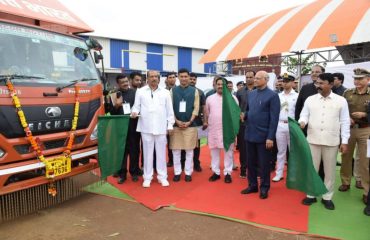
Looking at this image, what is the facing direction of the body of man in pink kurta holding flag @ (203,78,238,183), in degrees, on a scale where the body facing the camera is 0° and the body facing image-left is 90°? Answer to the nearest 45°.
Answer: approximately 0°

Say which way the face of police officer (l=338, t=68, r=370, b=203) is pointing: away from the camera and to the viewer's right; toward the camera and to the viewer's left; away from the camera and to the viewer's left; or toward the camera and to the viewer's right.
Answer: toward the camera and to the viewer's left

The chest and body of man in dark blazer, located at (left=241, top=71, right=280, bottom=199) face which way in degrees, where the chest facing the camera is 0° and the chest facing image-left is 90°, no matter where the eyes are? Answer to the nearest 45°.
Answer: approximately 45°

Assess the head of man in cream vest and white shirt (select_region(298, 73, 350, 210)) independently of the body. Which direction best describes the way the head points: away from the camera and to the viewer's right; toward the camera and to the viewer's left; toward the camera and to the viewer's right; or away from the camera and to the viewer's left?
toward the camera and to the viewer's left

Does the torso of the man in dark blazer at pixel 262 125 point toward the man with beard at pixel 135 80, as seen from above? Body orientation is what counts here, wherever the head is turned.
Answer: no

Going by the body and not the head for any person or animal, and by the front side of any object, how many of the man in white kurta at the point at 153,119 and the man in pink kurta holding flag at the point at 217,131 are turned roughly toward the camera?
2

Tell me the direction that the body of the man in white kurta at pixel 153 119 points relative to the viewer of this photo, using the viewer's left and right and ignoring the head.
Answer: facing the viewer

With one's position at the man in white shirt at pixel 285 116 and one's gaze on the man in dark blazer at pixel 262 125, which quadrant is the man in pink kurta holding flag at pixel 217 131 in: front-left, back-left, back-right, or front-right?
front-right

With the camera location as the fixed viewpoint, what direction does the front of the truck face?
facing the viewer and to the right of the viewer

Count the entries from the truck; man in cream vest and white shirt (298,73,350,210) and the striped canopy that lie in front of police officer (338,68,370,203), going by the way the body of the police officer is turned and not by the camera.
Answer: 2

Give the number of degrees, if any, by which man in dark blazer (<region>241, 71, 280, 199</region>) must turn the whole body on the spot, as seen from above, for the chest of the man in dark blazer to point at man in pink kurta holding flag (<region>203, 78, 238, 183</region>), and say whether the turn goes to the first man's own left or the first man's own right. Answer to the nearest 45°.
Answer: approximately 90° to the first man's own right

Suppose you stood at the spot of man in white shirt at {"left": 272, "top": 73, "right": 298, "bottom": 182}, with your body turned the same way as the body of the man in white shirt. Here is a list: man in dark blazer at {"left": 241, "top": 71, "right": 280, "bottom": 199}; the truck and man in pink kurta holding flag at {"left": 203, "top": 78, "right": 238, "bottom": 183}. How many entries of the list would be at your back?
0

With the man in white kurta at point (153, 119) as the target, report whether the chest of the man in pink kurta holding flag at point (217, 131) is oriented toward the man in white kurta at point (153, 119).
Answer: no

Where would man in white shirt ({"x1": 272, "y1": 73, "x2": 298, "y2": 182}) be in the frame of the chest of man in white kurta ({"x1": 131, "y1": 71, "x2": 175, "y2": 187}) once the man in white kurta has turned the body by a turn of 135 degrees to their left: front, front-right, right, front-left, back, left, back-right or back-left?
front-right

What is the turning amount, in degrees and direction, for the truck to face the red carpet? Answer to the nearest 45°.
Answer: approximately 45° to its left

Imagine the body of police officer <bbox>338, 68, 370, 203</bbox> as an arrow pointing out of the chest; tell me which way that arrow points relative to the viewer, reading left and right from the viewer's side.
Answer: facing the viewer and to the left of the viewer
